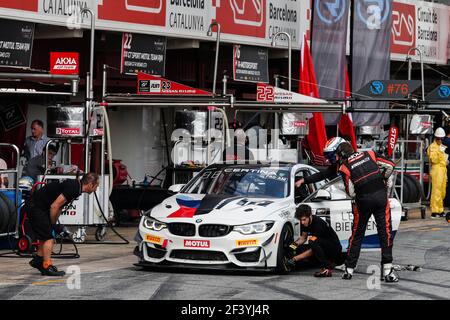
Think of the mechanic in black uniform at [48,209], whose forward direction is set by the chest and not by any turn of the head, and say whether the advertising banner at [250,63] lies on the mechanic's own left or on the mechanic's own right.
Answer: on the mechanic's own left

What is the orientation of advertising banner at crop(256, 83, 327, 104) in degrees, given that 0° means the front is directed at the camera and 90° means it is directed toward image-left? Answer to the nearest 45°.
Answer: approximately 0°

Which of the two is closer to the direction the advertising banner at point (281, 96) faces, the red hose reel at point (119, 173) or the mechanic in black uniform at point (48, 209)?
the mechanic in black uniform

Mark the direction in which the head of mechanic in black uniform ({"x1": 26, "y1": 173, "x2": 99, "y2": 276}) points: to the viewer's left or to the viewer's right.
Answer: to the viewer's right

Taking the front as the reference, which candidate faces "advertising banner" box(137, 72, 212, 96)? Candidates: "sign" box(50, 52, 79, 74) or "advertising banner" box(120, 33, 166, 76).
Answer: "advertising banner" box(120, 33, 166, 76)

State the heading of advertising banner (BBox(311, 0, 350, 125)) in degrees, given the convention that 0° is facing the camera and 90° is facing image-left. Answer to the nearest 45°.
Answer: approximately 0°

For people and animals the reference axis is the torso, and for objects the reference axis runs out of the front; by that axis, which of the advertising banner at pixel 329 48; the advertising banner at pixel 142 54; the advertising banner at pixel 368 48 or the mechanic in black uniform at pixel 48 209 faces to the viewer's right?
the mechanic in black uniform
